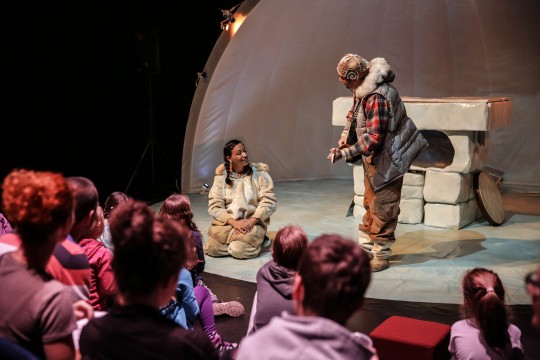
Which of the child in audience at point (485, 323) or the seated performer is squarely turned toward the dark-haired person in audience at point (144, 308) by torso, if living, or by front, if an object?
the seated performer

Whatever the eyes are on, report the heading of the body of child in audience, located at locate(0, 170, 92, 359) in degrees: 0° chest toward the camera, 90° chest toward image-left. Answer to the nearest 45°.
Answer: approximately 225°

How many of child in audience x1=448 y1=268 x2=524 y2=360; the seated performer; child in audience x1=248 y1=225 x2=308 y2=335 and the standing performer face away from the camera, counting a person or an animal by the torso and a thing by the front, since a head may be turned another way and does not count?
2

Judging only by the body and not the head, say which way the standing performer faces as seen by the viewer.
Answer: to the viewer's left

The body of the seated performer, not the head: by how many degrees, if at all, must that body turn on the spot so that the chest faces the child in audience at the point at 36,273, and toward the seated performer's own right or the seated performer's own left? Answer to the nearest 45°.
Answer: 0° — they already face them

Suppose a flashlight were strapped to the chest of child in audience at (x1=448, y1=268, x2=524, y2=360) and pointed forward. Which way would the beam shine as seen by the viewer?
away from the camera

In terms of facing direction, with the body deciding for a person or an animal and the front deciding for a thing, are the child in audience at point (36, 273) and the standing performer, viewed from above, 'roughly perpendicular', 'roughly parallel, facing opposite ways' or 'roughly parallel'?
roughly perpendicular

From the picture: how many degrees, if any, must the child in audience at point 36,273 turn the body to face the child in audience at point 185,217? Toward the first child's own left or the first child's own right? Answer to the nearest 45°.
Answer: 0° — they already face them

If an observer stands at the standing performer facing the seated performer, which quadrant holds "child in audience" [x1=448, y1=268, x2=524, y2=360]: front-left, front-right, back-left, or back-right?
back-left

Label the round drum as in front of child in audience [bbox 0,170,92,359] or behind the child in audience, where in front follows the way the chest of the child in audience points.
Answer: in front

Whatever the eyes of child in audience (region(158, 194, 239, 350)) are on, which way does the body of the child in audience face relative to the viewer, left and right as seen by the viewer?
facing away from the viewer and to the right of the viewer

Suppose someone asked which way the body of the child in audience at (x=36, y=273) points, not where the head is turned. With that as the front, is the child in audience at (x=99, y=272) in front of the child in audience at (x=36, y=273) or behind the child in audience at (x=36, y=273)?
in front

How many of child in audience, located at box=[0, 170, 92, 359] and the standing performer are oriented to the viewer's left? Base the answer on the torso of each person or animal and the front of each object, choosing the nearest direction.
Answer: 1

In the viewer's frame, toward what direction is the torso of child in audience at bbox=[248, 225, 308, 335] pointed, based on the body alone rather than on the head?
away from the camera

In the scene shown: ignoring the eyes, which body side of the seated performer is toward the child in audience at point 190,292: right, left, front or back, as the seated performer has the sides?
front
